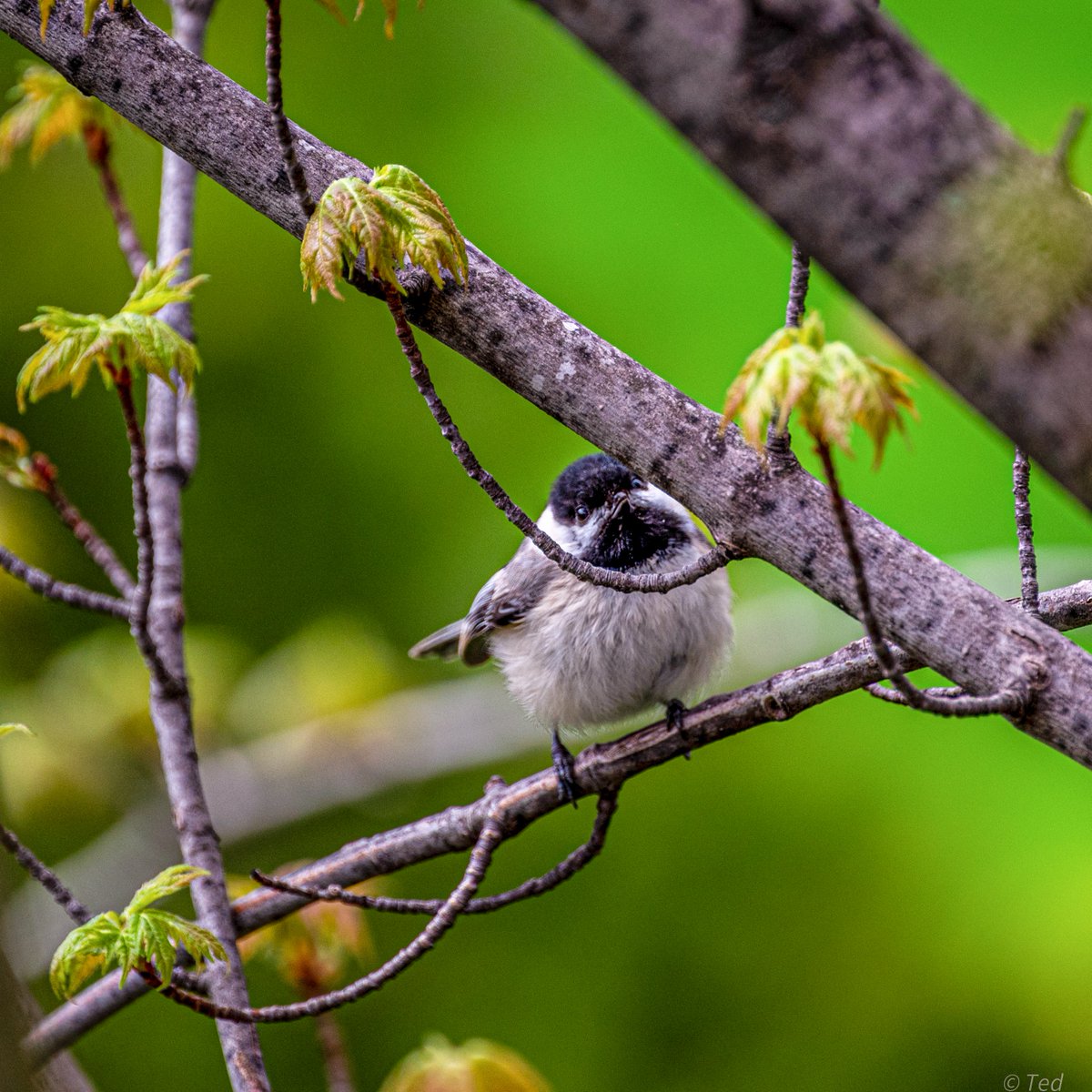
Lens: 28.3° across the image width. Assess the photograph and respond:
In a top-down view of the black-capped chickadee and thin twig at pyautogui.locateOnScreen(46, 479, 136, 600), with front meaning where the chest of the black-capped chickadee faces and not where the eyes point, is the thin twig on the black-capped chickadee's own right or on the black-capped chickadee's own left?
on the black-capped chickadee's own right

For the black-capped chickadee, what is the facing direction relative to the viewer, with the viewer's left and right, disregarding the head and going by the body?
facing the viewer and to the right of the viewer

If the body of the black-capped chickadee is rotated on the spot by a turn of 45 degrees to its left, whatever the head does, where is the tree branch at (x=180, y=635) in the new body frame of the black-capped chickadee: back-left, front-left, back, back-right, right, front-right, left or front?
back-right

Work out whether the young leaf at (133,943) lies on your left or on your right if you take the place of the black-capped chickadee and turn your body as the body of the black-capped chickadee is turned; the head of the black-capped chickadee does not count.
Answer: on your right

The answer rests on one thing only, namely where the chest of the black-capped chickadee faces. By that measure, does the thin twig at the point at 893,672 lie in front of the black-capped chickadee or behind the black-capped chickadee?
in front
